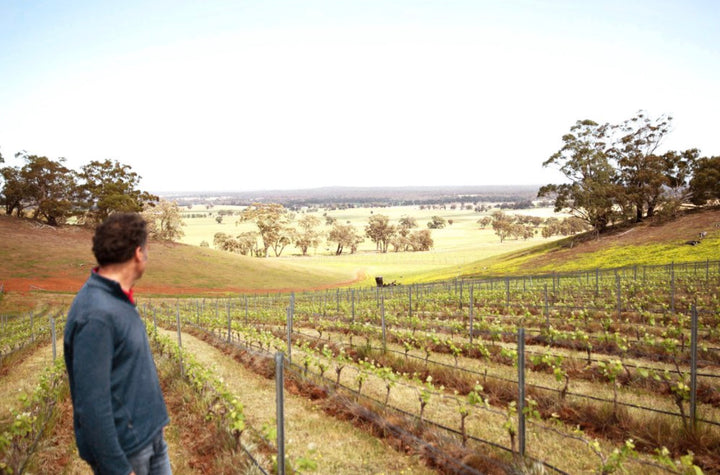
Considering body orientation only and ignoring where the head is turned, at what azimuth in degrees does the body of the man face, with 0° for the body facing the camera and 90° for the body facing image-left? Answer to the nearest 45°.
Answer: approximately 270°

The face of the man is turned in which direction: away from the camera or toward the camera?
away from the camera
